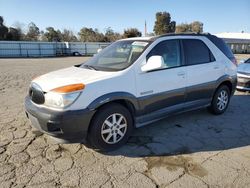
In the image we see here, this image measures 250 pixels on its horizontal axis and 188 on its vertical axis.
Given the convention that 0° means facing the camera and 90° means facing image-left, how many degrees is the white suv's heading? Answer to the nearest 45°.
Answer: approximately 45°

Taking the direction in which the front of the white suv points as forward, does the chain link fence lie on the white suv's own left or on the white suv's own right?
on the white suv's own right

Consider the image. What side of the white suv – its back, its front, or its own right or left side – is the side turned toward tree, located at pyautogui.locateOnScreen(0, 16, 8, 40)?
right

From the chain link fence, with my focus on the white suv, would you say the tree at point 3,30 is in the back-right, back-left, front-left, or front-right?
back-right
